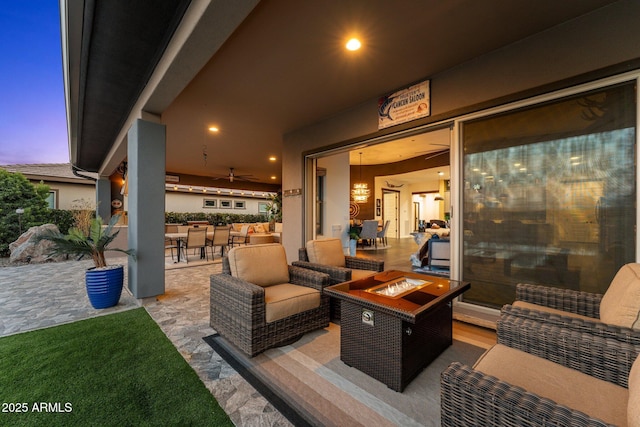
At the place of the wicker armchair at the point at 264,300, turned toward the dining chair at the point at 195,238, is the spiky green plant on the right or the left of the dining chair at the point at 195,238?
left

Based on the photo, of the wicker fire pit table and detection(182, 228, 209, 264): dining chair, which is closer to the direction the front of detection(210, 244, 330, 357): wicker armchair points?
the wicker fire pit table

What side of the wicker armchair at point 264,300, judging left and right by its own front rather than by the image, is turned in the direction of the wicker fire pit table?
front

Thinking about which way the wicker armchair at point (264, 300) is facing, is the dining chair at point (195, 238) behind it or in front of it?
behind

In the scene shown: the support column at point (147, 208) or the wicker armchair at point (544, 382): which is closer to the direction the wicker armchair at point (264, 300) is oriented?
the wicker armchair at point (544, 382)

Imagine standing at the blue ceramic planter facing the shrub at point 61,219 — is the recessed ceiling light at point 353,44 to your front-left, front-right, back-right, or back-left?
back-right

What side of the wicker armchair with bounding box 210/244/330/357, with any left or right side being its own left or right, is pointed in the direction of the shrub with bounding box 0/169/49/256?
back

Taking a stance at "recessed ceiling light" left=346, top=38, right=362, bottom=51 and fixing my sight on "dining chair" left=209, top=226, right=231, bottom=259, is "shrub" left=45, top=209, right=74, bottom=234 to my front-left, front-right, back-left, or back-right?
front-left

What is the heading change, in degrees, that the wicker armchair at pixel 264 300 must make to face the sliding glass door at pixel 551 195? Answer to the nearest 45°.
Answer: approximately 45° to its left

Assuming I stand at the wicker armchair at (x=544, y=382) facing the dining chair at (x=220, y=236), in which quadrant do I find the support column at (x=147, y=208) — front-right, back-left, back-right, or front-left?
front-left

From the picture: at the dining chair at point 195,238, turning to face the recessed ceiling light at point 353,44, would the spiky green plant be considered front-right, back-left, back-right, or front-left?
front-right

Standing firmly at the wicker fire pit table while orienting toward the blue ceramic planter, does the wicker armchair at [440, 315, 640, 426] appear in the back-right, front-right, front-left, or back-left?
back-left

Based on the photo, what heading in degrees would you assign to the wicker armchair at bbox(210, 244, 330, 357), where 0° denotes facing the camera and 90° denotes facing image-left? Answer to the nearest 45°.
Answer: approximately 315°

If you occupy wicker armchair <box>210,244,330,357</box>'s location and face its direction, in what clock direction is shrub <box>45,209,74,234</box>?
The shrub is roughly at 6 o'clock from the wicker armchair.

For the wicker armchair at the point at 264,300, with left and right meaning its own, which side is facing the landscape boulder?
back

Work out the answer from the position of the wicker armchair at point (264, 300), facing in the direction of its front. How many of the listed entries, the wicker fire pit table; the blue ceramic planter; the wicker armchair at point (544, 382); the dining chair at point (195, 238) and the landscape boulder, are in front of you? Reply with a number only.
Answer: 2

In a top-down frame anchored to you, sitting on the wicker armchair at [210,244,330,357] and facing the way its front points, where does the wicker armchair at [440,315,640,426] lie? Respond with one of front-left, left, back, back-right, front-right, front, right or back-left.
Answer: front

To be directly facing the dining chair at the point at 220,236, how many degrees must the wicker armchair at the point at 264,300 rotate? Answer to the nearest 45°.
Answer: approximately 135° to its left

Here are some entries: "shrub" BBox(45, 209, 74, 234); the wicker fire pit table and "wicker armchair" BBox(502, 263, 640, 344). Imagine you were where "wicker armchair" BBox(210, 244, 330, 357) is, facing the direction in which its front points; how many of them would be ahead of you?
2
